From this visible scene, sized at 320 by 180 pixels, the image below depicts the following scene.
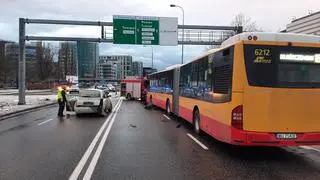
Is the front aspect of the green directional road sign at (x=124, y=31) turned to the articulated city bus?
yes

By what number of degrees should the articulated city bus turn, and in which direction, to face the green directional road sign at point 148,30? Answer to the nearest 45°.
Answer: approximately 45° to its right

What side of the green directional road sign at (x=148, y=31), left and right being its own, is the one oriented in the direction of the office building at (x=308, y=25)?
left

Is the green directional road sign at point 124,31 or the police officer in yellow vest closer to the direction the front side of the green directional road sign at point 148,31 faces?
the police officer in yellow vest

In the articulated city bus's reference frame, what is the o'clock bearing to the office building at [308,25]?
The office building is roughly at 2 o'clock from the articulated city bus.

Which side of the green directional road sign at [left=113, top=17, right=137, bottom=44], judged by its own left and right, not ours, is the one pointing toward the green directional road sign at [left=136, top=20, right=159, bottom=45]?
left

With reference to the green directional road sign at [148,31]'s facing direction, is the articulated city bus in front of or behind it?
in front

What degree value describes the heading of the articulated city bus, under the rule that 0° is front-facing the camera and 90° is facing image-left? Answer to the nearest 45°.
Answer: approximately 135°

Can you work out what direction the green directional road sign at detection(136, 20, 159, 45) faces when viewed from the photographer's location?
facing the viewer

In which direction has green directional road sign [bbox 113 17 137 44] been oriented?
toward the camera
